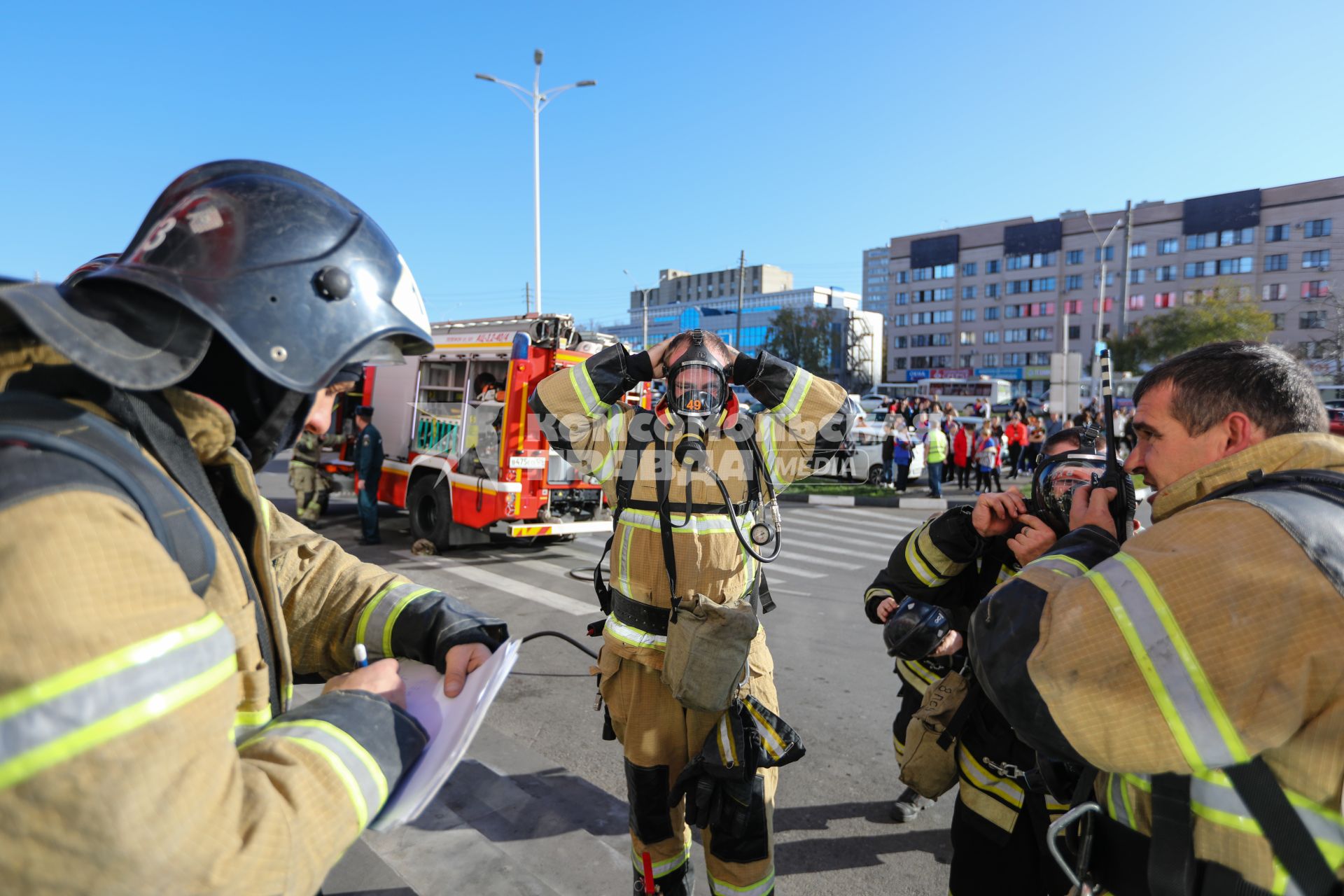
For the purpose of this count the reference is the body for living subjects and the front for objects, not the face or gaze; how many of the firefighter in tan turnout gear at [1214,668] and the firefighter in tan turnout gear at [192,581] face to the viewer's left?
1

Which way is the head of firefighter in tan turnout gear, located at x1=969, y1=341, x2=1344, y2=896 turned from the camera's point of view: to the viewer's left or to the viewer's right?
to the viewer's left

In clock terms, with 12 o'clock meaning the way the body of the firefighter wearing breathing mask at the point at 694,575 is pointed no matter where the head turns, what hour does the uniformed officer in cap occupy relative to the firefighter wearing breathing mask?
The uniformed officer in cap is roughly at 5 o'clock from the firefighter wearing breathing mask.

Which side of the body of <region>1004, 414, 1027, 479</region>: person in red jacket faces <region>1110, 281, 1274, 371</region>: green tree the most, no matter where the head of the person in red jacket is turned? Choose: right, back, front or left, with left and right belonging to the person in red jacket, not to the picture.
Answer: back

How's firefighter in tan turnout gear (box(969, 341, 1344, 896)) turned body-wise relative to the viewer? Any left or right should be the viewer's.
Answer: facing to the left of the viewer

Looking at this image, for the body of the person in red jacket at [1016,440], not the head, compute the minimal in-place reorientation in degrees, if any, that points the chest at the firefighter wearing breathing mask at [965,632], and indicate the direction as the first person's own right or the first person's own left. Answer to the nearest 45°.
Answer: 0° — they already face them

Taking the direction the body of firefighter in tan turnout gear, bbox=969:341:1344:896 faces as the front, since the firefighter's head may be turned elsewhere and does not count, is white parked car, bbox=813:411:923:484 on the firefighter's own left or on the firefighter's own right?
on the firefighter's own right

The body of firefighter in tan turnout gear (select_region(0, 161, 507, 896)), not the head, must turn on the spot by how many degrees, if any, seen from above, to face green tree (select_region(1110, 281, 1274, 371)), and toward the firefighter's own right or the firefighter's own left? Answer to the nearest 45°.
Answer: approximately 45° to the firefighter's own left

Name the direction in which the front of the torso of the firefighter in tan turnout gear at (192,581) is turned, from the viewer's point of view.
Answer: to the viewer's right

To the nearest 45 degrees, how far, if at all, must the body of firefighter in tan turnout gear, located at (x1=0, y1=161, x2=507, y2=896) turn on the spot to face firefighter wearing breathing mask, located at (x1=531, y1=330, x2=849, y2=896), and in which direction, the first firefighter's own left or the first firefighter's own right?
approximately 45° to the first firefighter's own left
